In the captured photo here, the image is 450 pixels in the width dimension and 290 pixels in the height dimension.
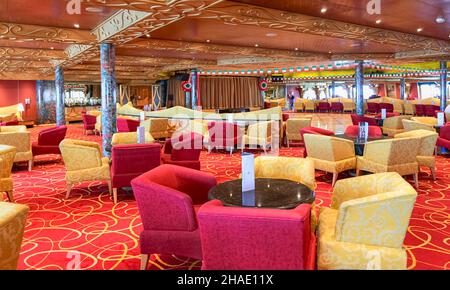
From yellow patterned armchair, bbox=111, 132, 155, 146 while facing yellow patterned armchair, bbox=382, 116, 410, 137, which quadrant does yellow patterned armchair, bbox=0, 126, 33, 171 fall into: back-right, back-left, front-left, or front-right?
back-left

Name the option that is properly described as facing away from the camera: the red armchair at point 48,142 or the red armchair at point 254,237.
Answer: the red armchair at point 254,237

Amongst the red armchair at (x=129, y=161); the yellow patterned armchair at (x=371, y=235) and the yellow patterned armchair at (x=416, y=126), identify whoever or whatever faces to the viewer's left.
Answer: the yellow patterned armchair at (x=371, y=235)
